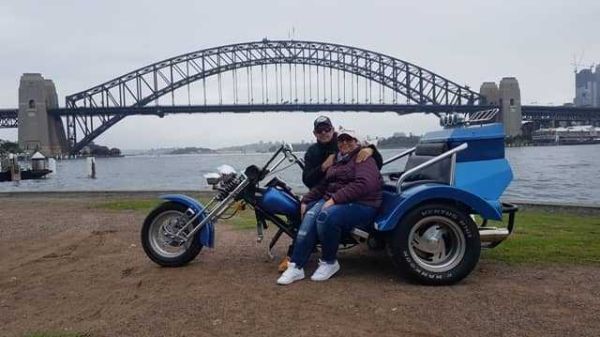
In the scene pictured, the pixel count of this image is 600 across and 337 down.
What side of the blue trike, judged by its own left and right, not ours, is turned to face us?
left

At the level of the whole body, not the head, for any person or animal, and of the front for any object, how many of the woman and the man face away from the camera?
0

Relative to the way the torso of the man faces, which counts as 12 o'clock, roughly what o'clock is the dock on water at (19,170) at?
The dock on water is roughly at 5 o'clock from the man.

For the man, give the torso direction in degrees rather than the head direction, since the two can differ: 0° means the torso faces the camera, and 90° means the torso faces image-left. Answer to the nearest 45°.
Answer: approximately 0°

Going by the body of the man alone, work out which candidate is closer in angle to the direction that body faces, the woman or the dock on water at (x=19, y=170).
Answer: the woman

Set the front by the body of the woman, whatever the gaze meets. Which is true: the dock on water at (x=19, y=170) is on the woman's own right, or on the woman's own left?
on the woman's own right

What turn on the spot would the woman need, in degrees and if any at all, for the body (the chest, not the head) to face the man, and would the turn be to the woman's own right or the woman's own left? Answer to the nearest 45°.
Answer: approximately 135° to the woman's own right

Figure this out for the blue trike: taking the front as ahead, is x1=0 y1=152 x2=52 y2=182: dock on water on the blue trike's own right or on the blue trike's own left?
on the blue trike's own right
